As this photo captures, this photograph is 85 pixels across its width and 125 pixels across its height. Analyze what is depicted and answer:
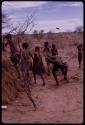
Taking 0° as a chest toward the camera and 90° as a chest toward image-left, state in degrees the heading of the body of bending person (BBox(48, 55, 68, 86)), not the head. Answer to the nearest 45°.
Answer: approximately 90°

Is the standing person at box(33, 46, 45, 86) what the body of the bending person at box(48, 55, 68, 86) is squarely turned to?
yes

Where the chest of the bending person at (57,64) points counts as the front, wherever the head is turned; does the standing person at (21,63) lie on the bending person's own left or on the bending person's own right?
on the bending person's own left

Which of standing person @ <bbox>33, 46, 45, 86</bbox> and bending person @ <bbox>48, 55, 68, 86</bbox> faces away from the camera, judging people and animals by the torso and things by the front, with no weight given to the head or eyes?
standing person @ <bbox>33, 46, 45, 86</bbox>

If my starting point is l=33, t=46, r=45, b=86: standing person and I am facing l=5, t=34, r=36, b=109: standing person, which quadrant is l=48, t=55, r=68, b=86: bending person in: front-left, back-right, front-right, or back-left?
back-left

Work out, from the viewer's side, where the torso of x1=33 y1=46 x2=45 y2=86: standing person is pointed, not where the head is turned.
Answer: away from the camera
